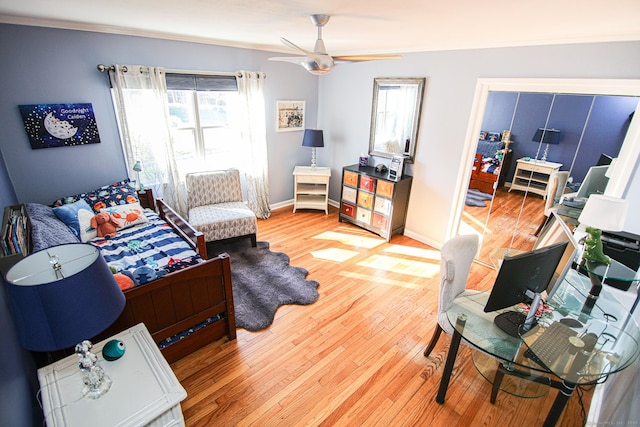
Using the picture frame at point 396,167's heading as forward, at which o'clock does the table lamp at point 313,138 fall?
The table lamp is roughly at 2 o'clock from the picture frame.

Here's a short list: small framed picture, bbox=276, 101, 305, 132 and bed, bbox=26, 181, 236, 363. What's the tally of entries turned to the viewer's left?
0

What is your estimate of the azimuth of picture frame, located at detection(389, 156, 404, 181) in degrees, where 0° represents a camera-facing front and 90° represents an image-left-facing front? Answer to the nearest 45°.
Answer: approximately 45°

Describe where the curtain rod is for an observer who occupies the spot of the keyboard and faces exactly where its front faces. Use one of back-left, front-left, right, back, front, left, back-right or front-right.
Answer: back-right

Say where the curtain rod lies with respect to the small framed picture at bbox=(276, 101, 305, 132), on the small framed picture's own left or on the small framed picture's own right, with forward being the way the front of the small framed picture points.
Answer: on the small framed picture's own right

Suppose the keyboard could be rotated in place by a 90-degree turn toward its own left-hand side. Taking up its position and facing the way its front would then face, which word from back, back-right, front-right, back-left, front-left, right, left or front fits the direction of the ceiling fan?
back-left

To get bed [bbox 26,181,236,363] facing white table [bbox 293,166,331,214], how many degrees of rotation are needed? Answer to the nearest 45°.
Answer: approximately 90° to its left

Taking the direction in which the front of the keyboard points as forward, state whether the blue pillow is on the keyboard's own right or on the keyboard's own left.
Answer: on the keyboard's own right

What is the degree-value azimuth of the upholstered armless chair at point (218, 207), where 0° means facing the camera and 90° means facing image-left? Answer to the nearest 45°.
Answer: approximately 315°
